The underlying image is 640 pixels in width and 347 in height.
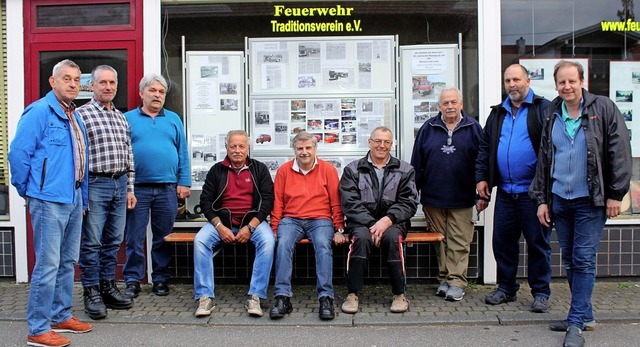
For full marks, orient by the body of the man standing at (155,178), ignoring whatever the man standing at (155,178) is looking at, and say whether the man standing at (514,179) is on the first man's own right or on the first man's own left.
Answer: on the first man's own left

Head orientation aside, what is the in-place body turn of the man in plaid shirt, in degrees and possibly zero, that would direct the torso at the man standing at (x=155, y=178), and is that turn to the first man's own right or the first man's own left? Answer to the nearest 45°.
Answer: approximately 90° to the first man's own left

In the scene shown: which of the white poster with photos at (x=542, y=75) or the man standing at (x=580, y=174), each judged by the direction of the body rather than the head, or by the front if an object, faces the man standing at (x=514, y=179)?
the white poster with photos

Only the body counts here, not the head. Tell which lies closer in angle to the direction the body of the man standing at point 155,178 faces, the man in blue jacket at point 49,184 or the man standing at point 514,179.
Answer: the man in blue jacket

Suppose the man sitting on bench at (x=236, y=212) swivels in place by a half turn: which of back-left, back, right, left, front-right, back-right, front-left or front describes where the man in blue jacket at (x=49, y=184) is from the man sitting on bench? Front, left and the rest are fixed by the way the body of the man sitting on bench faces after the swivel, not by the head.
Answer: back-left

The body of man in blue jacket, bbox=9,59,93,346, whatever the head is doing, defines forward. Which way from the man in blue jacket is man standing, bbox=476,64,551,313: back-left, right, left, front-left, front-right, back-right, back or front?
front-left

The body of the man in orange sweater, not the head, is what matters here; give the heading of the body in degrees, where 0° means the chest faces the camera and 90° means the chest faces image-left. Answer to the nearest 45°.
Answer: approximately 0°
